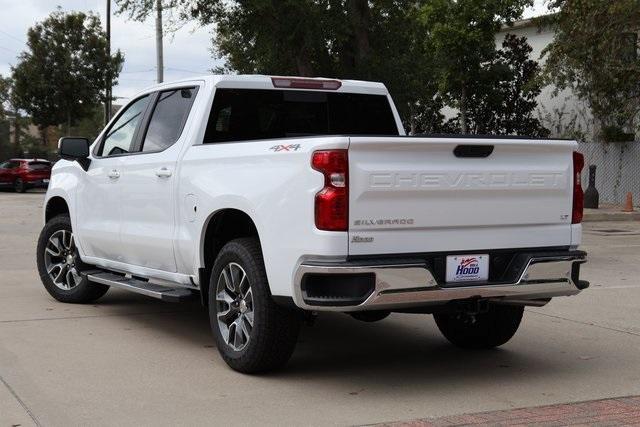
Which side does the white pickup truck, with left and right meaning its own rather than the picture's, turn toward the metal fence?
right

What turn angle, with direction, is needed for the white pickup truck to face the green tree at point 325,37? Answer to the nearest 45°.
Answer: approximately 45° to its right

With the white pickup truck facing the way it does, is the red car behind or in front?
in front

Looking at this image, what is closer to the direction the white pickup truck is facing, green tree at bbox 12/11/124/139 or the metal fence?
the green tree

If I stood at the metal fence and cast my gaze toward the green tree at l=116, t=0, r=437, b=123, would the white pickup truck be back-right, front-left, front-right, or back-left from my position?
front-left

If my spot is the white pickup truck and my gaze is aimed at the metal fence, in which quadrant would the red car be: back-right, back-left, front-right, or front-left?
front-left

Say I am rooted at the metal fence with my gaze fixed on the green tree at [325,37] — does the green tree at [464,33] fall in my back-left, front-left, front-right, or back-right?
front-right

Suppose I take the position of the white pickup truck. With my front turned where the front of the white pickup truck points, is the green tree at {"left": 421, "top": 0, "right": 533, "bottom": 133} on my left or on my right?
on my right

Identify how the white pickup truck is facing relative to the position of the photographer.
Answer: facing away from the viewer and to the left of the viewer

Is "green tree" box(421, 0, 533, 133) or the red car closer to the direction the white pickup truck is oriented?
the red car

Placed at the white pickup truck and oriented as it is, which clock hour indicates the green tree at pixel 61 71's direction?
The green tree is roughly at 1 o'clock from the white pickup truck.
